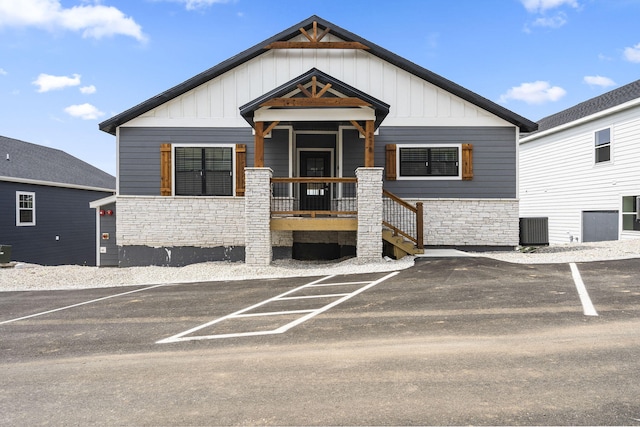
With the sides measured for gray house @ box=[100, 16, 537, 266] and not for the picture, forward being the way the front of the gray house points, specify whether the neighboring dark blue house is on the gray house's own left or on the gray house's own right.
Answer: on the gray house's own right

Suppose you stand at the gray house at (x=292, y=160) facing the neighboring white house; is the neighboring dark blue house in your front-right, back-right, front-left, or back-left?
back-left

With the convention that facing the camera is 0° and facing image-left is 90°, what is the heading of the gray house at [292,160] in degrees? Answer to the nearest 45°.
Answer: approximately 0°

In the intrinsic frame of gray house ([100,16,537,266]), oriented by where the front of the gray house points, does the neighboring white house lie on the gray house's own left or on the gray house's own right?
on the gray house's own left

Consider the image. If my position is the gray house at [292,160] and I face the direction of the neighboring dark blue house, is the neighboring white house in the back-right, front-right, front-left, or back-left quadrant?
back-right
